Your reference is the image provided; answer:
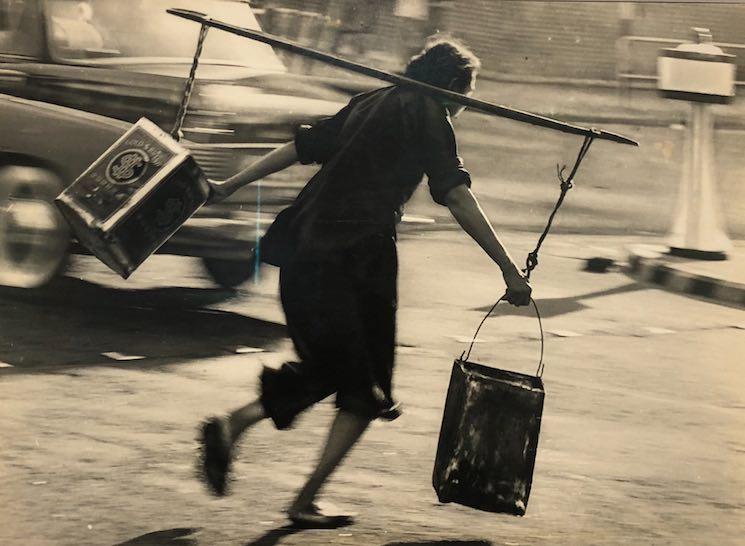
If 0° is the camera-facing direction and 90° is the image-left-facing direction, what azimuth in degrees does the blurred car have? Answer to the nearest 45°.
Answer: approximately 270°

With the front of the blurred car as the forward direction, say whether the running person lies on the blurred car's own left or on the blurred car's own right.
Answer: on the blurred car's own right

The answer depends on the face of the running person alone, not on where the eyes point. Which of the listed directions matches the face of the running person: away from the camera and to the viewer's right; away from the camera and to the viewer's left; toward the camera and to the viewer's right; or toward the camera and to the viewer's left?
away from the camera and to the viewer's right
